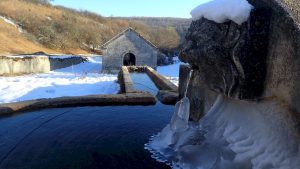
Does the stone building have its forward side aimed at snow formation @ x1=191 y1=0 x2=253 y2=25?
yes

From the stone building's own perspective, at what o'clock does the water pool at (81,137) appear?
The water pool is roughly at 12 o'clock from the stone building.

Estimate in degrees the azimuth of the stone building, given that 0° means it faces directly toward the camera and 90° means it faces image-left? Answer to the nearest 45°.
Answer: approximately 0°

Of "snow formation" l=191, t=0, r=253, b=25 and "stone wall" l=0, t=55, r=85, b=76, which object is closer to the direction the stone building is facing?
the snow formation

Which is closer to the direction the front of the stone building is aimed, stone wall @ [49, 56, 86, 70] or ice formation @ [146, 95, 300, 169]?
the ice formation

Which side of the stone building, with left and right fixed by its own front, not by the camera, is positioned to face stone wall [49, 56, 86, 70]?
right

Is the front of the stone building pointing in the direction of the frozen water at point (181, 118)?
yes

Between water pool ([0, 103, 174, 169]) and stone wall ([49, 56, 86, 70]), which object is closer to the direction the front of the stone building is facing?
the water pool

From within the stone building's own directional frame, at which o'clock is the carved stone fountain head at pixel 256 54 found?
The carved stone fountain head is roughly at 12 o'clock from the stone building.
